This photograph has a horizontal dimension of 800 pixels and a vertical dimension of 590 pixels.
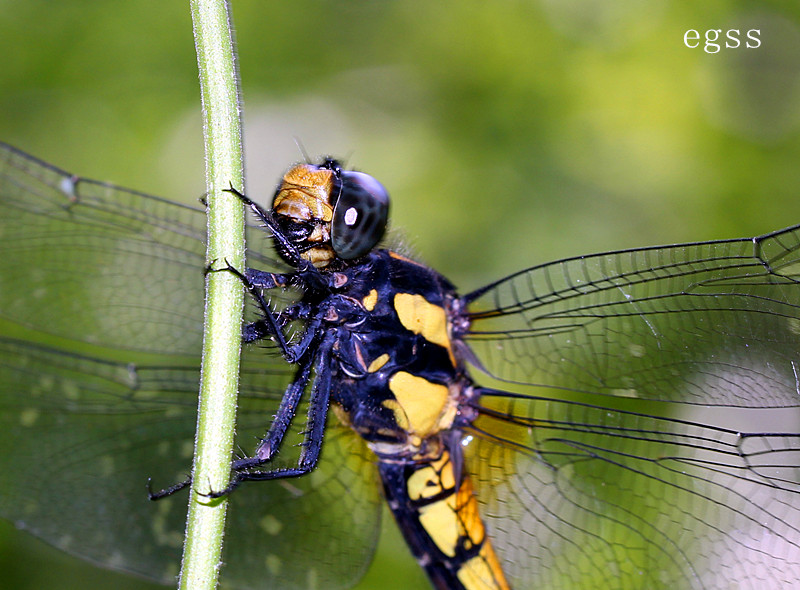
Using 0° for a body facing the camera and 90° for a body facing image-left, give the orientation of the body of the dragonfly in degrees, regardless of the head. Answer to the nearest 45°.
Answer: approximately 90°
